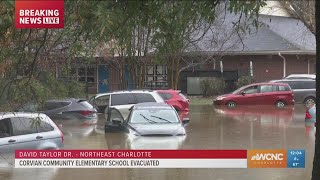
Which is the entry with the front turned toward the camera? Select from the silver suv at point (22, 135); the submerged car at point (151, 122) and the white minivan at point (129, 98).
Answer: the submerged car

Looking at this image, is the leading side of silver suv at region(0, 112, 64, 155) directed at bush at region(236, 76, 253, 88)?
no

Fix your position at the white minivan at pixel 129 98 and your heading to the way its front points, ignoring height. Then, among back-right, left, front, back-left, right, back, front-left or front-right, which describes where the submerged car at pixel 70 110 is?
front

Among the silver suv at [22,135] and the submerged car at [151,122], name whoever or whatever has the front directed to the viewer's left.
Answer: the silver suv

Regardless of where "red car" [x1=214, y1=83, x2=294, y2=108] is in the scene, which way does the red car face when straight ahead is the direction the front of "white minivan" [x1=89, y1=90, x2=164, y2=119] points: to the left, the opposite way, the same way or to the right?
the same way

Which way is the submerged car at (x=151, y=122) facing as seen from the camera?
toward the camera

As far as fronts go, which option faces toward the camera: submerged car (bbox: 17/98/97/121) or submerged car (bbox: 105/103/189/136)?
submerged car (bbox: 105/103/189/136)

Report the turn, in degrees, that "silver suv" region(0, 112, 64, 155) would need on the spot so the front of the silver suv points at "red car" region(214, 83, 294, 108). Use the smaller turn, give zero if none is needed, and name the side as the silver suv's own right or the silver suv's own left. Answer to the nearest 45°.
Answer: approximately 135° to the silver suv's own right

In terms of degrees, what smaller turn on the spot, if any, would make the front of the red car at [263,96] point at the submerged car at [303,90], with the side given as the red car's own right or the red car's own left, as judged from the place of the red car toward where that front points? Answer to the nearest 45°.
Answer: approximately 135° to the red car's own right

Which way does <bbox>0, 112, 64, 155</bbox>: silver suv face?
to the viewer's left

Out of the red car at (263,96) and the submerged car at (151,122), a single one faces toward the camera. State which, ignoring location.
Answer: the submerged car

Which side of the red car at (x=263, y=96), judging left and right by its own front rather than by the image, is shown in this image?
left

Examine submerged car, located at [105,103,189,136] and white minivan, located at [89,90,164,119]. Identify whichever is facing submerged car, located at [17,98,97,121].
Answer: the white minivan

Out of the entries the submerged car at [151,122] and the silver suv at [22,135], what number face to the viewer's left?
1

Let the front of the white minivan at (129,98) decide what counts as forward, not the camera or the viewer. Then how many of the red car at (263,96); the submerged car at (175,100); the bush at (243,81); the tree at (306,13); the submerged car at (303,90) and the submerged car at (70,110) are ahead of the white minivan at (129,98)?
1
